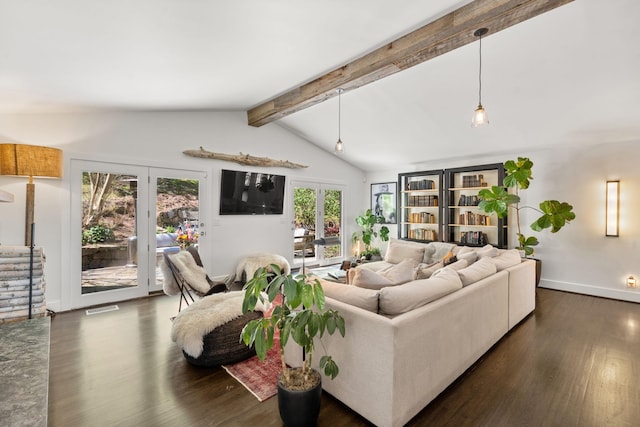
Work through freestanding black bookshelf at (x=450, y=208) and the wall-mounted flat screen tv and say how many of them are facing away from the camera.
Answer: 0

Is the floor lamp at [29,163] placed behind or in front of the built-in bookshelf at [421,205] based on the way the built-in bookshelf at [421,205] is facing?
in front

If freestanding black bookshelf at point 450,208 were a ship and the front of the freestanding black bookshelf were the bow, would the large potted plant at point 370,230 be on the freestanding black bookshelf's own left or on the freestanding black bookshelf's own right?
on the freestanding black bookshelf's own right

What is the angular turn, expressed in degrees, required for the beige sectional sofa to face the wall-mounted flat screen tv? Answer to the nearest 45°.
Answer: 0° — it already faces it

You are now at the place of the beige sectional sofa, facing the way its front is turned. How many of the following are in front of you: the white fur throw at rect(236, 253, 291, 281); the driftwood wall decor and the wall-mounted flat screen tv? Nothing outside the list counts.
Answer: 3

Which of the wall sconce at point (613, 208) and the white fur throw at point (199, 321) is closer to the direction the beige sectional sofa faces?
the white fur throw

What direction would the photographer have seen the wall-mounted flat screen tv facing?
facing the viewer and to the right of the viewer

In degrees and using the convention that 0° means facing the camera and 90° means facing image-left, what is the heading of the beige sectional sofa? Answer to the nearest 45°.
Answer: approximately 135°

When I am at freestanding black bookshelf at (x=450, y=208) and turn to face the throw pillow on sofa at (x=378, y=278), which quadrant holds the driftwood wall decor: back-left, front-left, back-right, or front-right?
front-right

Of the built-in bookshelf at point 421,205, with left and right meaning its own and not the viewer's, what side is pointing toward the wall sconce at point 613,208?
left

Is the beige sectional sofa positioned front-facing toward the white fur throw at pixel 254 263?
yes

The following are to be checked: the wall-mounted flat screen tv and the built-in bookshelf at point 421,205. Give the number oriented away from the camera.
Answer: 0

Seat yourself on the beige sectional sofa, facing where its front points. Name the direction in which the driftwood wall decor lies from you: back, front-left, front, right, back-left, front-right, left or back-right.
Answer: front
